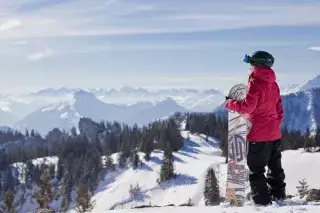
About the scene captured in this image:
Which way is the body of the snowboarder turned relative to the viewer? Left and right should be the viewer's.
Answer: facing away from the viewer and to the left of the viewer
